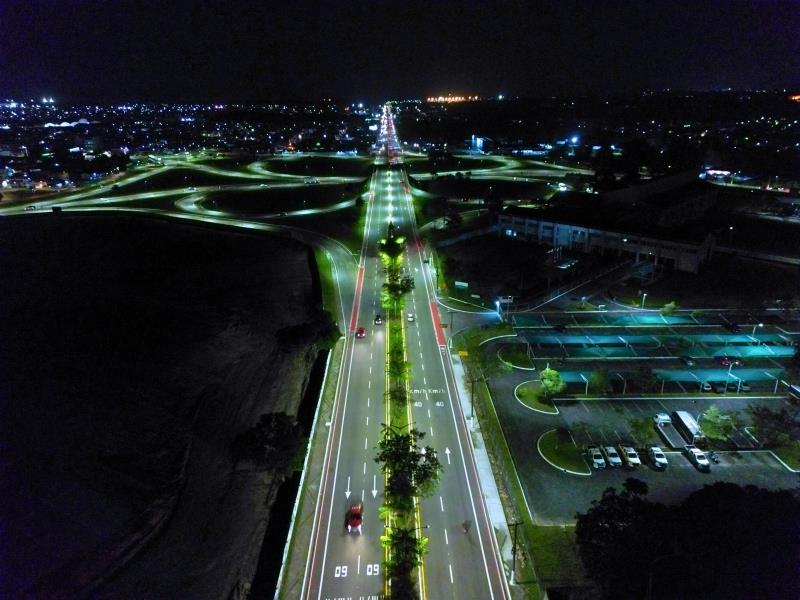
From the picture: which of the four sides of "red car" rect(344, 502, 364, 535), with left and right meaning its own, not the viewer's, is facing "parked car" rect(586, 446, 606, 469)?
left

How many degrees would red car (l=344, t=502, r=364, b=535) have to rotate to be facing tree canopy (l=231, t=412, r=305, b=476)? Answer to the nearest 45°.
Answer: approximately 90° to its right

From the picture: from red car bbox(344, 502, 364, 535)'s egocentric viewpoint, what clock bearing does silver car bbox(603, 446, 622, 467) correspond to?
The silver car is roughly at 9 o'clock from the red car.

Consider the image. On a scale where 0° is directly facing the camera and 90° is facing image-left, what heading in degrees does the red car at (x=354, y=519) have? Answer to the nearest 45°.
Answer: approximately 0°

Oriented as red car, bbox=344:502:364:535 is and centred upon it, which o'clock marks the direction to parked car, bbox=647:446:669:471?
The parked car is roughly at 9 o'clock from the red car.

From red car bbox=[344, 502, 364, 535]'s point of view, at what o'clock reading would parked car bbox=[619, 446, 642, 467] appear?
The parked car is roughly at 9 o'clock from the red car.

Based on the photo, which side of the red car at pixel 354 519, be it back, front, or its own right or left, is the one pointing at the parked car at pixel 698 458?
left

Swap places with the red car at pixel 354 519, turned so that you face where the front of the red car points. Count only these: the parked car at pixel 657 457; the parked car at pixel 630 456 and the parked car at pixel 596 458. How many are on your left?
3

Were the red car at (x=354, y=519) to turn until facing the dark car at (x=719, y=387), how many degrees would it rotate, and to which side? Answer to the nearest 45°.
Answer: approximately 90° to its left

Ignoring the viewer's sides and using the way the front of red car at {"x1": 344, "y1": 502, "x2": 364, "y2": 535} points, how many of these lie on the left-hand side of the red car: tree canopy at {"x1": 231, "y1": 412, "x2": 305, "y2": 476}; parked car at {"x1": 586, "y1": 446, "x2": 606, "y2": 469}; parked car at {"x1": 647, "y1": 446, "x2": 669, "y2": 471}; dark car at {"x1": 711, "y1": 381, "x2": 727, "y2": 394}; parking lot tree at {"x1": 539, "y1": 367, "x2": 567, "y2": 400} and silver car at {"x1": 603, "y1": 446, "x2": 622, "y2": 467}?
5
